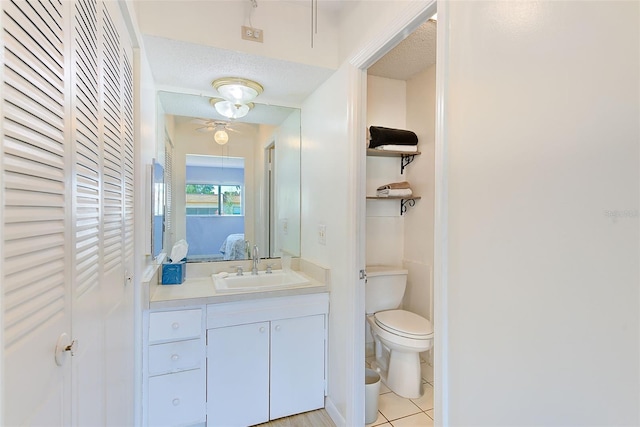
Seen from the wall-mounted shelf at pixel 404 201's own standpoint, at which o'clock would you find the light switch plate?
The light switch plate is roughly at 3 o'clock from the wall-mounted shelf.

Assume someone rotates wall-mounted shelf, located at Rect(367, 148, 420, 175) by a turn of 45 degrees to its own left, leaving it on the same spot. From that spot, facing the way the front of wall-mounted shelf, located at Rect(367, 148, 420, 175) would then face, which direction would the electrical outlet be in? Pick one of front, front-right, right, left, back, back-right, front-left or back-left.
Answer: back-right

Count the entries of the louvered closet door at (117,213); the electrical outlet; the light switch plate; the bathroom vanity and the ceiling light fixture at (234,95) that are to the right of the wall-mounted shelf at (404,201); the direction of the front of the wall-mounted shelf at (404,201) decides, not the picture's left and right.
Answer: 5

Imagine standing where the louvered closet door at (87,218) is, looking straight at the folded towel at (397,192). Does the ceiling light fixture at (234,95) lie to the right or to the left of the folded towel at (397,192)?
left

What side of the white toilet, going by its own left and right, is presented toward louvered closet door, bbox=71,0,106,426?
right

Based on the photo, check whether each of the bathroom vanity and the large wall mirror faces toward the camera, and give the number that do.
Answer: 2

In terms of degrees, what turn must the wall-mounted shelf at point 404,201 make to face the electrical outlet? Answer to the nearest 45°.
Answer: approximately 90° to its right

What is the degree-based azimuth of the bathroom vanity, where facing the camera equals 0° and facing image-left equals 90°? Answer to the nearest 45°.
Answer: approximately 0°

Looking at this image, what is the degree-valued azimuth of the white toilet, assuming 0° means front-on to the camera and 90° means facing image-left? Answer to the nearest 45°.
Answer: approximately 315°

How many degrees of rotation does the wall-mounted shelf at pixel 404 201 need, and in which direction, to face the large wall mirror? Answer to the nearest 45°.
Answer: approximately 90° to its right
